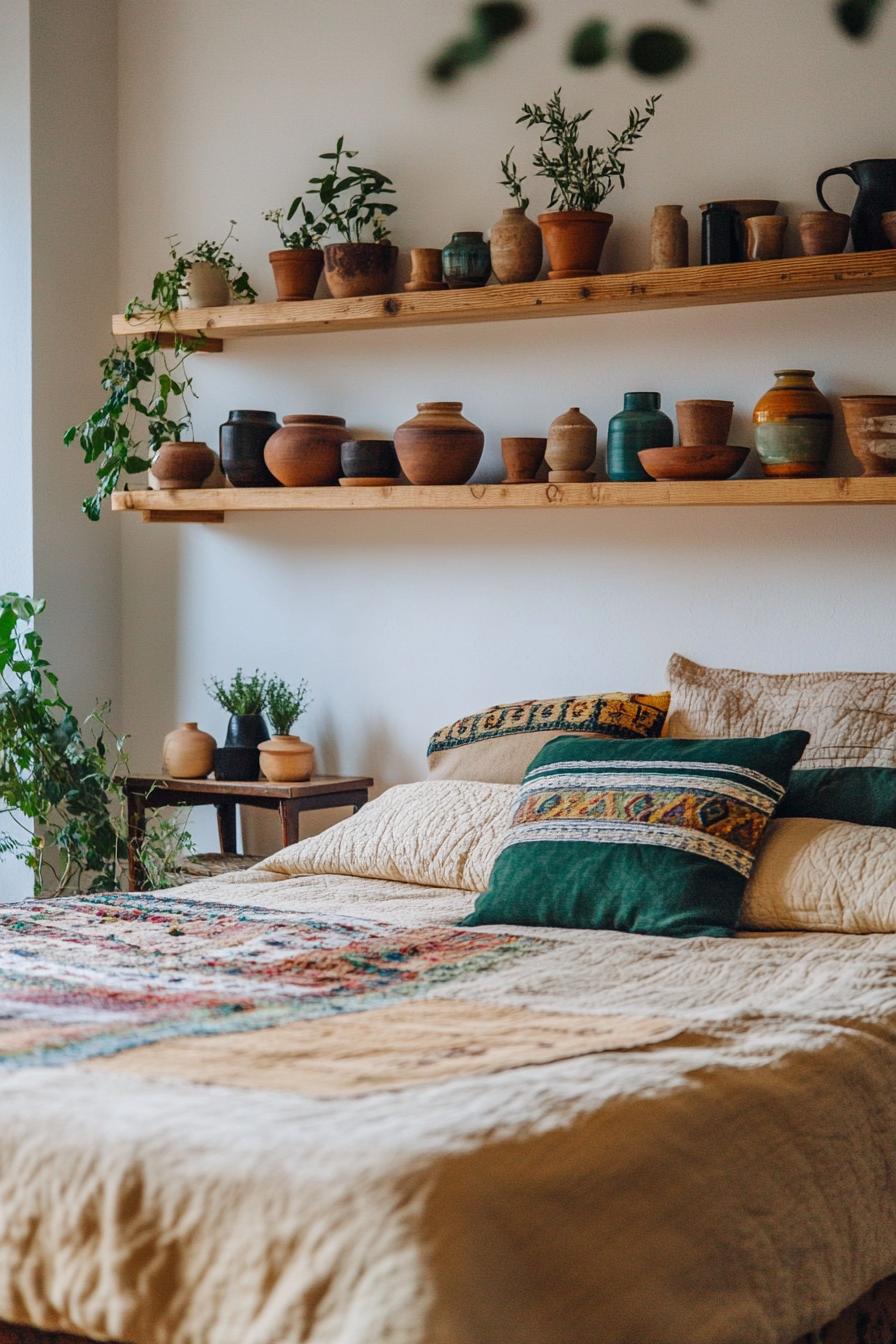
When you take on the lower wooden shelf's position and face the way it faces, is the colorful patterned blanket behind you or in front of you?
in front

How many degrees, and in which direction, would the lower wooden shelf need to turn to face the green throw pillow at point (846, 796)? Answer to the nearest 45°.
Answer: approximately 45° to its left

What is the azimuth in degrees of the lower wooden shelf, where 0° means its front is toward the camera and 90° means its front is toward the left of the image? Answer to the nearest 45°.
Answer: approximately 0°
